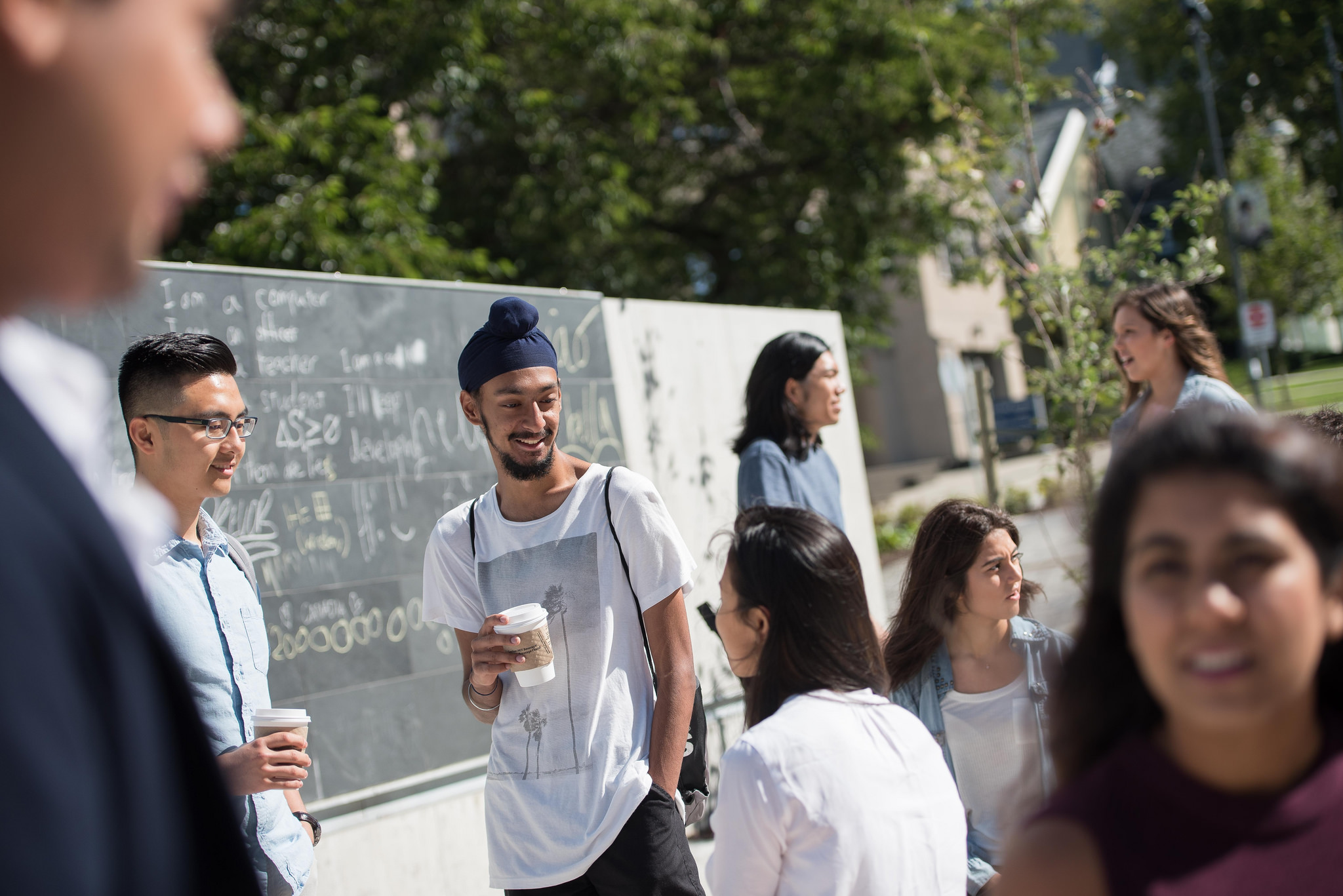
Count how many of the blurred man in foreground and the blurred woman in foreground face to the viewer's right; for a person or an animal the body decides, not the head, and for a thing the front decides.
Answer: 1

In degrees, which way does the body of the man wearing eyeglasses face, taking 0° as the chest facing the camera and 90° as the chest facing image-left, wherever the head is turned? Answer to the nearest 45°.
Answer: approximately 315°

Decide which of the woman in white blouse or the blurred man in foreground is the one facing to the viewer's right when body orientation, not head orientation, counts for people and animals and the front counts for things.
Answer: the blurred man in foreground

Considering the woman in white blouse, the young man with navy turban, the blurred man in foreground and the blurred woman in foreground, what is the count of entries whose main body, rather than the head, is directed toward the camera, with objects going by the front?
2

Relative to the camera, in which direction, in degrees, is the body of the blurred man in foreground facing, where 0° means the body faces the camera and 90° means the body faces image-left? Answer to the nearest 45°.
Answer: approximately 270°

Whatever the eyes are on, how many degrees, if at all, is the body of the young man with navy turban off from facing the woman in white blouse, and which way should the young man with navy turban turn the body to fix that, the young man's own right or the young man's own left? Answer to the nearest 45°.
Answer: approximately 45° to the young man's own left

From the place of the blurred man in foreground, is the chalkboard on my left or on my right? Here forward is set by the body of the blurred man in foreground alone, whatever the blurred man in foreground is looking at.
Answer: on my left

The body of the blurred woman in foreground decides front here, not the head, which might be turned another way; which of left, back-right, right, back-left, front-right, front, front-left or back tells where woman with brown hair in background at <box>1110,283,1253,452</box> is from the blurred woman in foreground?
back

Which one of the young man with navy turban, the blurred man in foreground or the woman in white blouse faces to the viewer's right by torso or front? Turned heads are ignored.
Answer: the blurred man in foreground

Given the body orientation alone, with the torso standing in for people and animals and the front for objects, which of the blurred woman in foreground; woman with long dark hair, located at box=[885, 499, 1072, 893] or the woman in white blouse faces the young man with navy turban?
the woman in white blouse

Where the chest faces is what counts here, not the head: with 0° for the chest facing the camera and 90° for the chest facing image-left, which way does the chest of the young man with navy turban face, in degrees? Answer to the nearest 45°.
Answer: approximately 0°

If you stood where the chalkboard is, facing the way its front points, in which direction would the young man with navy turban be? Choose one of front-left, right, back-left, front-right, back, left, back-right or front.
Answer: front-right

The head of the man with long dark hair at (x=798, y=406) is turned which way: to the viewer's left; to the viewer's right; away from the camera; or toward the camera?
to the viewer's right

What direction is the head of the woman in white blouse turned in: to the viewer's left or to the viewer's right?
to the viewer's left

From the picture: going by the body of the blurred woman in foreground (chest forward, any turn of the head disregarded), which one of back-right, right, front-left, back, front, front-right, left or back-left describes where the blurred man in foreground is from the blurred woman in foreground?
front-right
